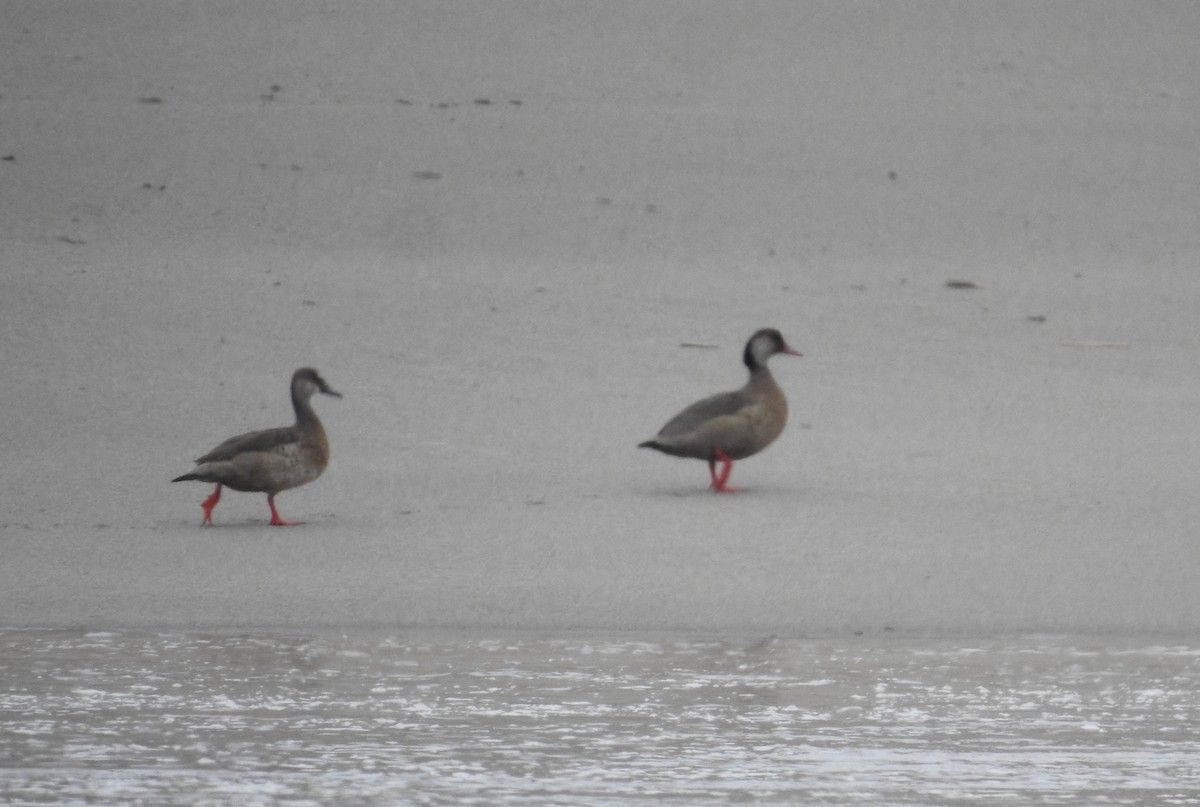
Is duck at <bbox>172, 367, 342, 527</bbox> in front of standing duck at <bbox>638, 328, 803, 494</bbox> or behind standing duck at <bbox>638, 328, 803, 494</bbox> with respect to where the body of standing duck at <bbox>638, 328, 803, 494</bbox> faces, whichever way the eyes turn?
behind

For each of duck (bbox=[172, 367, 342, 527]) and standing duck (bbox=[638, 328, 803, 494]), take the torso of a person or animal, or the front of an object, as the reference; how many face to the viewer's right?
2

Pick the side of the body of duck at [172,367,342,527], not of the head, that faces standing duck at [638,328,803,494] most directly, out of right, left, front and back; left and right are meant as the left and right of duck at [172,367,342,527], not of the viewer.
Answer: front

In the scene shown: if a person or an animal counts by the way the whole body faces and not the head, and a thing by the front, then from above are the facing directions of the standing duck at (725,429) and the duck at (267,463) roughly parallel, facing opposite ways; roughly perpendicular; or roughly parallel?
roughly parallel

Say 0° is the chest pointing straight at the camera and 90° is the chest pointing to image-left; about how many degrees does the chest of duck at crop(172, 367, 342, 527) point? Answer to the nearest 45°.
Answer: approximately 270°

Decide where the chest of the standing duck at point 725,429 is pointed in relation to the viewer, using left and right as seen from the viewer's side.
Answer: facing to the right of the viewer
